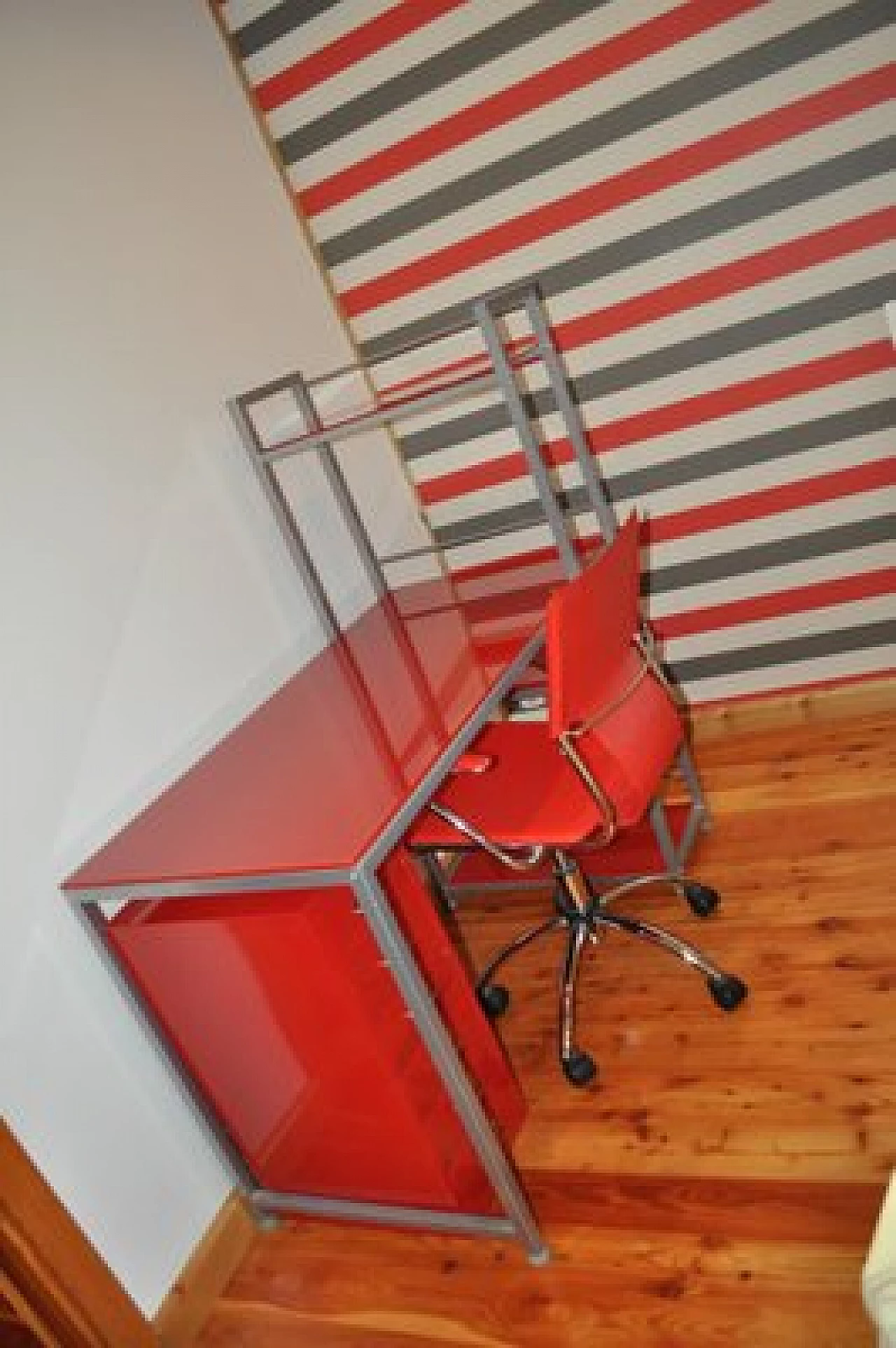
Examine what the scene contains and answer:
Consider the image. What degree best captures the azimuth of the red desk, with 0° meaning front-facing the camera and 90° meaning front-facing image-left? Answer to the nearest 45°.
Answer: approximately 315°

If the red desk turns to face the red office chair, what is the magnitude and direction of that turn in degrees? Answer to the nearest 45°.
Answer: approximately 45° to its left
